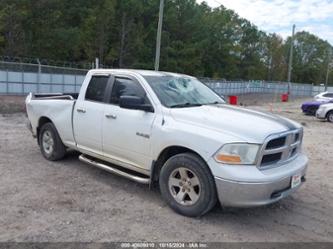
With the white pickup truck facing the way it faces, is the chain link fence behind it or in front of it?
behind

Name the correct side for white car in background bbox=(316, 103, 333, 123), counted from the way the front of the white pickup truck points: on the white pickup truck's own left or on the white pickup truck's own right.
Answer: on the white pickup truck's own left

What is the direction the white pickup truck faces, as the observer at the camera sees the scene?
facing the viewer and to the right of the viewer
